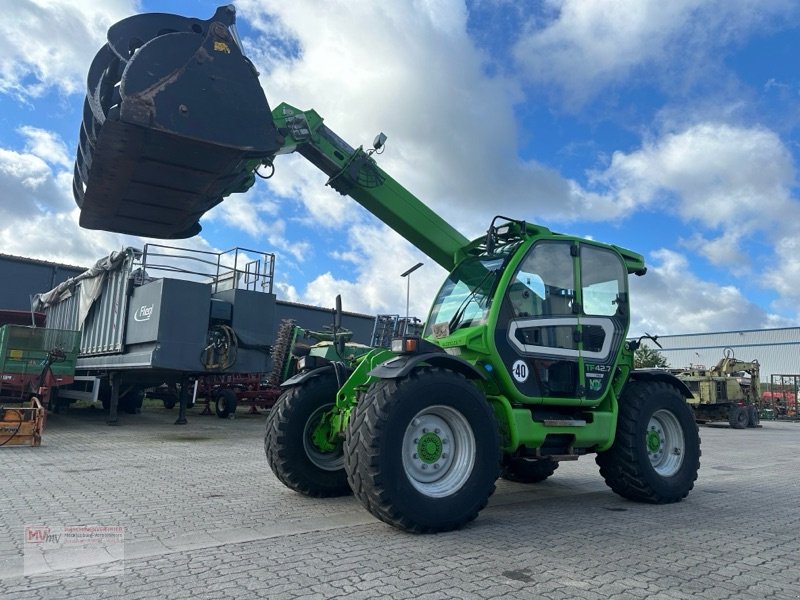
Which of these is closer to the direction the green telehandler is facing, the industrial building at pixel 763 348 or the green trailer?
the green trailer

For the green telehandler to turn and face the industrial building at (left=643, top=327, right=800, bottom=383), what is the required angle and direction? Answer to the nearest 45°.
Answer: approximately 180°

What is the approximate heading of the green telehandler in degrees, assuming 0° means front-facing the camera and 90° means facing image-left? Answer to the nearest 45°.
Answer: approximately 45°

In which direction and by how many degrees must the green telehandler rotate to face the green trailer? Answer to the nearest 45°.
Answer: approximately 90° to its right
